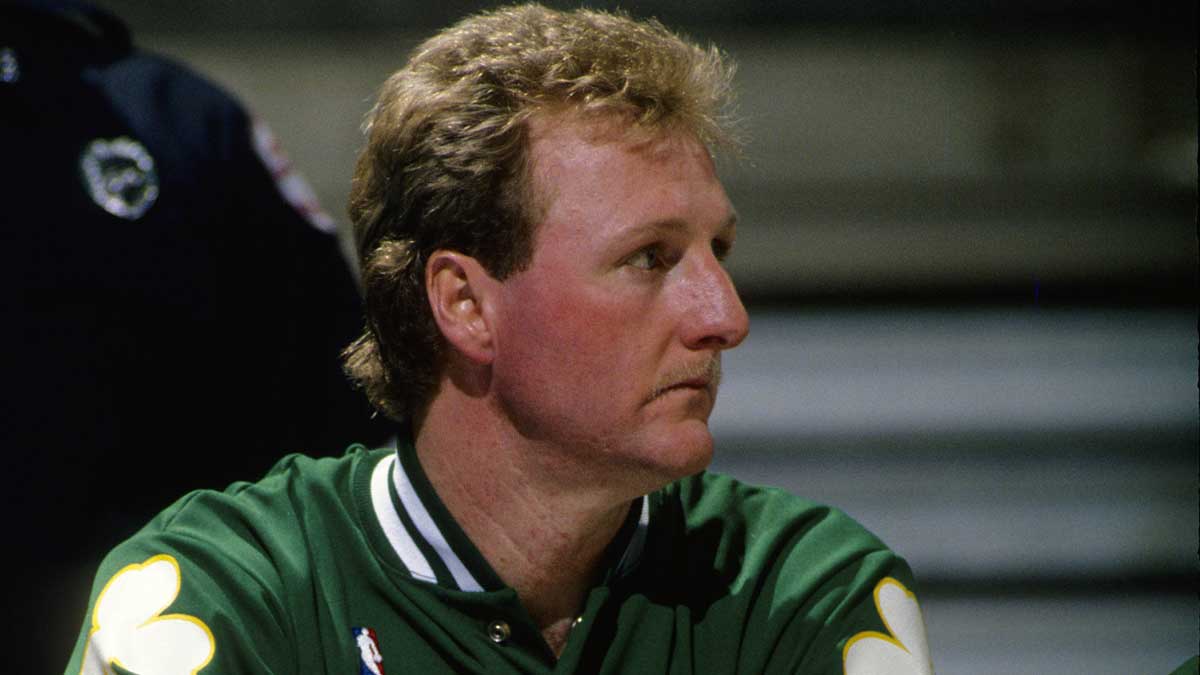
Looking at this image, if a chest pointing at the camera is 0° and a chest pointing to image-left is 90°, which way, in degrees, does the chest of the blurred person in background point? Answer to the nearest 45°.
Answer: approximately 0°

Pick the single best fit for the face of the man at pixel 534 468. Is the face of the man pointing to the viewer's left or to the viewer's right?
to the viewer's right

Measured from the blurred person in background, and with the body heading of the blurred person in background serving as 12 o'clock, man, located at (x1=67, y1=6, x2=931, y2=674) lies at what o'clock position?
The man is roughly at 11 o'clock from the blurred person in background.

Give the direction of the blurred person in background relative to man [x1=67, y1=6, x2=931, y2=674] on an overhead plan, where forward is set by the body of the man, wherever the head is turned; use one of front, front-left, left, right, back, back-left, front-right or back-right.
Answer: back
